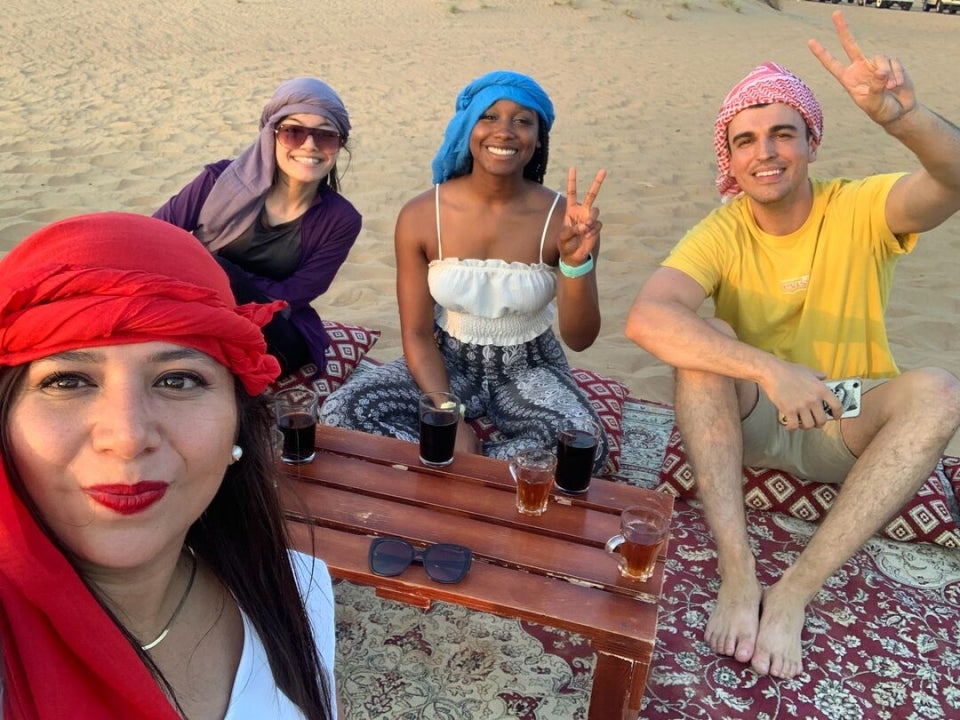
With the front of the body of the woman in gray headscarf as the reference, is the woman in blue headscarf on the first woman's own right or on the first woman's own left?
on the first woman's own left

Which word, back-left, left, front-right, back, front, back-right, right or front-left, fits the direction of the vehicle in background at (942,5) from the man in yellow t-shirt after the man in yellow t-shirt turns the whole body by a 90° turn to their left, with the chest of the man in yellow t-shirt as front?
left

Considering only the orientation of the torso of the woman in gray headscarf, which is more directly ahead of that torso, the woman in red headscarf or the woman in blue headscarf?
the woman in red headscarf

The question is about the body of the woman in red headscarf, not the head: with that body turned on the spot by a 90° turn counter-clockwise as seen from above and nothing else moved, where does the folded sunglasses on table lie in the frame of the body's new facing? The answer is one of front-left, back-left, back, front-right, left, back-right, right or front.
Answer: front-left

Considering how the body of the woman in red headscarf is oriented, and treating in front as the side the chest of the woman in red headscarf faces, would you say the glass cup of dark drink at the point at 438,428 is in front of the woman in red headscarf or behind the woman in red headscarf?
behind

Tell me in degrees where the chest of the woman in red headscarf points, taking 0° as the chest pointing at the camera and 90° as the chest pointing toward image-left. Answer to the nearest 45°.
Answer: approximately 0°
